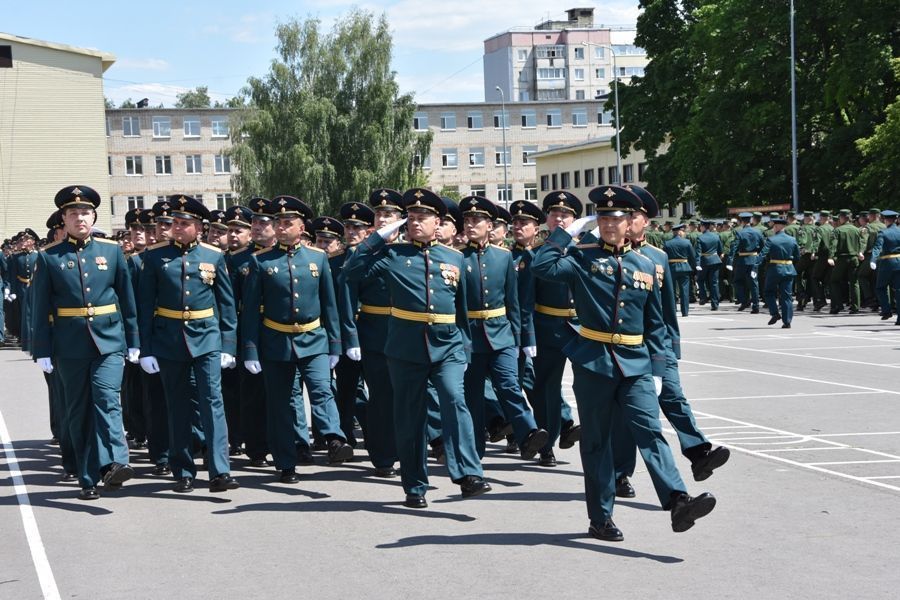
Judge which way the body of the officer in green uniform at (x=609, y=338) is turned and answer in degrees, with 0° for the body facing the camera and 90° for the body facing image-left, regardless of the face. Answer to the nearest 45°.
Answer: approximately 315°

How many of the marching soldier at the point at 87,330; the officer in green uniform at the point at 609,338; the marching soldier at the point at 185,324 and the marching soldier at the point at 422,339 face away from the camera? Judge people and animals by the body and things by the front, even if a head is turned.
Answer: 0

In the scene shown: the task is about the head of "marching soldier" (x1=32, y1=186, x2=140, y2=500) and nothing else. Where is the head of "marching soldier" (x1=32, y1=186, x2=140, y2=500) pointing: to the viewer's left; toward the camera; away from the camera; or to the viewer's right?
toward the camera

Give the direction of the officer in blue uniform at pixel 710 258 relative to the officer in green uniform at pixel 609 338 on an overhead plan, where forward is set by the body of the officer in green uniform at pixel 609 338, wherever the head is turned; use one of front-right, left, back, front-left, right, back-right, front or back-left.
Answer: back-left

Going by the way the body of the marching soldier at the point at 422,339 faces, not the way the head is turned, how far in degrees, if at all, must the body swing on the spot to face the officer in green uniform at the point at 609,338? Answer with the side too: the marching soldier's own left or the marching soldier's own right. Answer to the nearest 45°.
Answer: approximately 45° to the marching soldier's own left

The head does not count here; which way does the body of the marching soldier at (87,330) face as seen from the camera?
toward the camera

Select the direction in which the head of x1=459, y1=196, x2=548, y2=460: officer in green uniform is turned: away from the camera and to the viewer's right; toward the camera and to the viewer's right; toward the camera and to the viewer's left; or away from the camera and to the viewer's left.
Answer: toward the camera and to the viewer's left

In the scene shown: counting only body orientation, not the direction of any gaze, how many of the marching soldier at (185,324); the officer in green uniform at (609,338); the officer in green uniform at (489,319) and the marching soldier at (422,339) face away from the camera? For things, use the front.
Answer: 0
